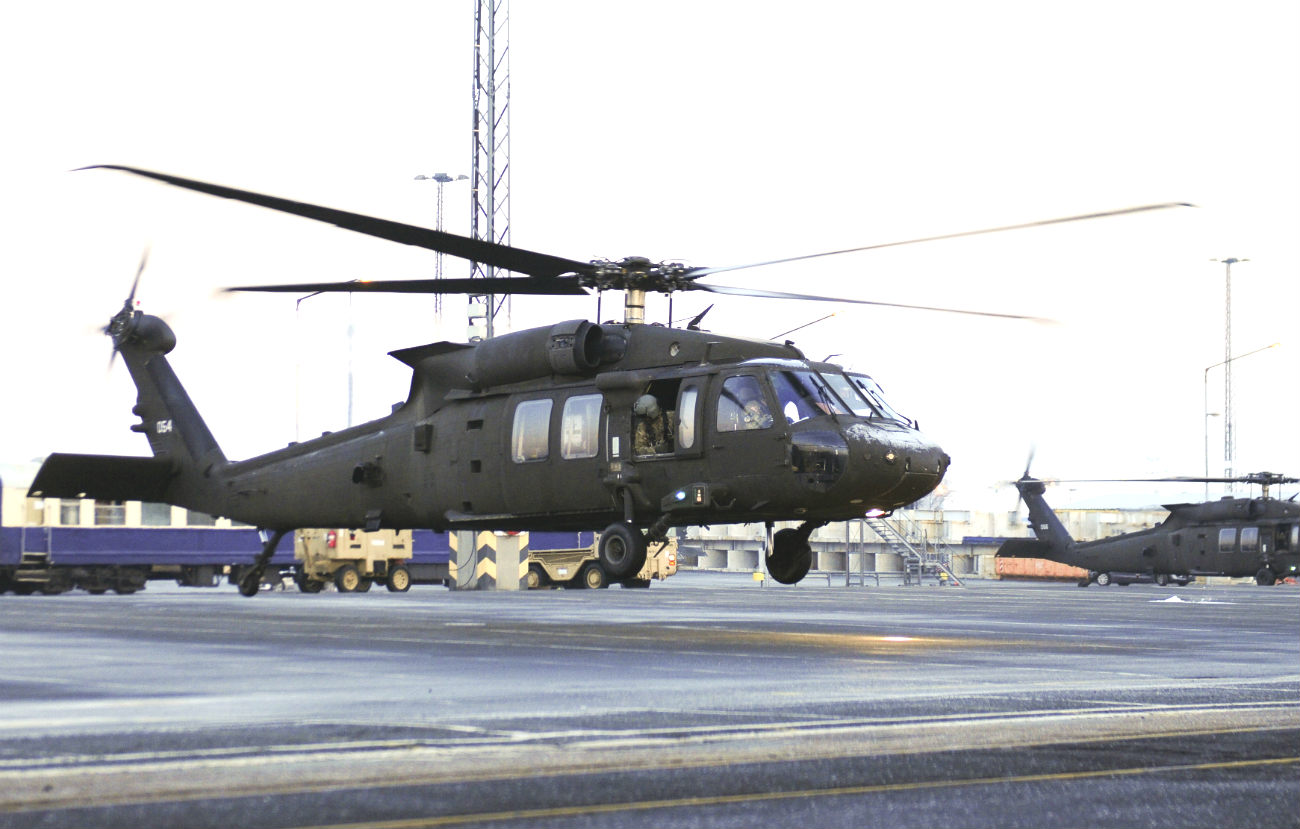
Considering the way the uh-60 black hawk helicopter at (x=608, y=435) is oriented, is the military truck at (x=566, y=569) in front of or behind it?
behind

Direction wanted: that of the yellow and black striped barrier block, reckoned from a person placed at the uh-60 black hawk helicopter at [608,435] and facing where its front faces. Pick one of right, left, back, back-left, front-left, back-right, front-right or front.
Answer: back-left

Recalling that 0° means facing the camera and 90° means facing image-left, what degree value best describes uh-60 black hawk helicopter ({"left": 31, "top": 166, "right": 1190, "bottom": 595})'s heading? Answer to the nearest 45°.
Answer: approximately 315°

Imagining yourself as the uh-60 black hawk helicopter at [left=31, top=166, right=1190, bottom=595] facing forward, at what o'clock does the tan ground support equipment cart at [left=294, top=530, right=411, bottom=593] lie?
The tan ground support equipment cart is roughly at 7 o'clock from the uh-60 black hawk helicopter.

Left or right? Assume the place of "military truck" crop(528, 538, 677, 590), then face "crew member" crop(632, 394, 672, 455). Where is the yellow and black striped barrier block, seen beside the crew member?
right
